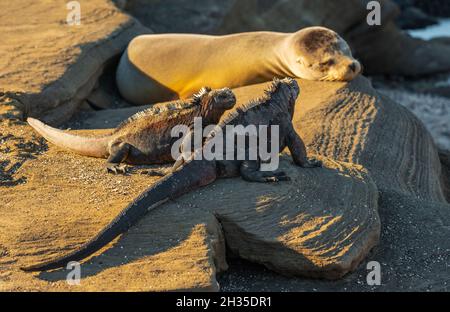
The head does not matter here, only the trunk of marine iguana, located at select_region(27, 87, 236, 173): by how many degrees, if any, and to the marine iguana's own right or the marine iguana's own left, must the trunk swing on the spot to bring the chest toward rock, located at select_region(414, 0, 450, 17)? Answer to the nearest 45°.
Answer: approximately 45° to the marine iguana's own left

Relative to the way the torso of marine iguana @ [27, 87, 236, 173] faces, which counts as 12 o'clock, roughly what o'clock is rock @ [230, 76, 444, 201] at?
The rock is roughly at 11 o'clock from the marine iguana.

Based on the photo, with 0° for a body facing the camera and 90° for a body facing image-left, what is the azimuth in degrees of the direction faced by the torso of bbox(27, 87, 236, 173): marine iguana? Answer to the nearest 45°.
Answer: approximately 270°

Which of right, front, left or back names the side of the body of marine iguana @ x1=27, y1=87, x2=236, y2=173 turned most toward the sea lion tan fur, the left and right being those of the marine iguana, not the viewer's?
left

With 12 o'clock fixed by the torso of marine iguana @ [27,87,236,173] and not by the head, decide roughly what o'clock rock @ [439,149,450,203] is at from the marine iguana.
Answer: The rock is roughly at 11 o'clock from the marine iguana.

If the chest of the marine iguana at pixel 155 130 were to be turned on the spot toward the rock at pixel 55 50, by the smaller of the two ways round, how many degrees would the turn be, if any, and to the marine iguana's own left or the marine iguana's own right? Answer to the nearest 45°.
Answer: approximately 90° to the marine iguana's own left

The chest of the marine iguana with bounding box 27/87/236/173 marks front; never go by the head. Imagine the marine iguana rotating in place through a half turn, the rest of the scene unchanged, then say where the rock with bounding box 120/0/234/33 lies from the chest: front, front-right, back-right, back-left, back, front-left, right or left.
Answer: right

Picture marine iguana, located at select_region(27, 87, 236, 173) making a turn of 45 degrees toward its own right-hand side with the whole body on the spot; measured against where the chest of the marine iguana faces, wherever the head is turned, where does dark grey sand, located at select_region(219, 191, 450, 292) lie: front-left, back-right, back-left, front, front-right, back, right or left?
front
